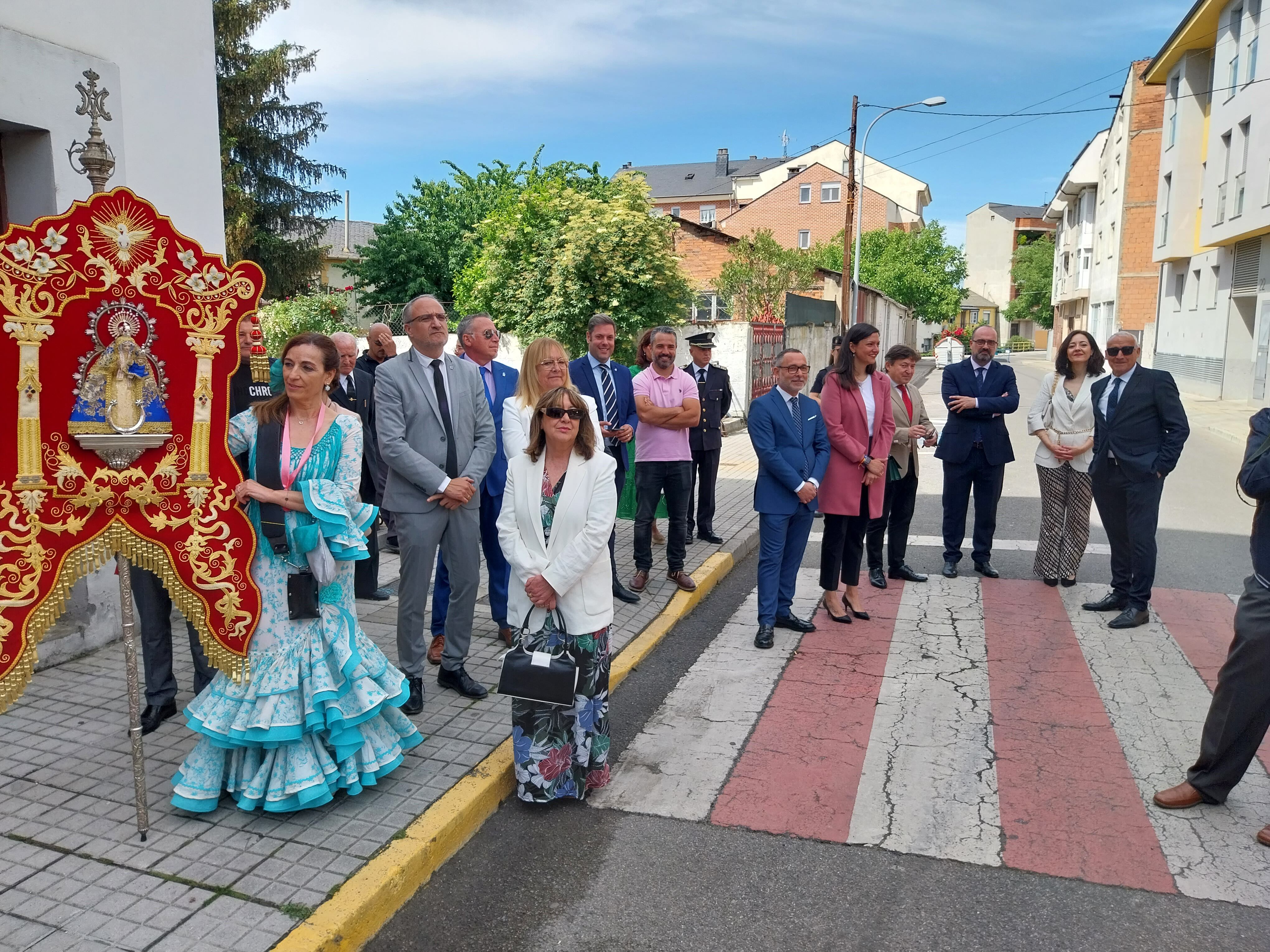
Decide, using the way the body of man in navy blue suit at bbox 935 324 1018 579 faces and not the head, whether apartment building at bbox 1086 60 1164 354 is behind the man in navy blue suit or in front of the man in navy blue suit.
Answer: behind

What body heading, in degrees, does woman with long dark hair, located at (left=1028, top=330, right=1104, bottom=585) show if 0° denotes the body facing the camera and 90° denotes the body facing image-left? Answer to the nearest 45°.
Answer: approximately 0°

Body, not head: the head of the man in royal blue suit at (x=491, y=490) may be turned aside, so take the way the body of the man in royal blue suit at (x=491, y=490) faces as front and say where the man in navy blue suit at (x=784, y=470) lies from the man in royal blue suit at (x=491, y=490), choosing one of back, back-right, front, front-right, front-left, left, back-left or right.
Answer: front-left

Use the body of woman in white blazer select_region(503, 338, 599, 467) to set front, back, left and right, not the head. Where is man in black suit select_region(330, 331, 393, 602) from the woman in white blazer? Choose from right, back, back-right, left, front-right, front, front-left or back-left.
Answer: back

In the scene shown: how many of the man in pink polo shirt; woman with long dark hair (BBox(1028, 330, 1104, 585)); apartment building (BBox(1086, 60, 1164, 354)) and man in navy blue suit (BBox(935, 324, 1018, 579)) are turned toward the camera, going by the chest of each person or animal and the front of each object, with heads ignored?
3

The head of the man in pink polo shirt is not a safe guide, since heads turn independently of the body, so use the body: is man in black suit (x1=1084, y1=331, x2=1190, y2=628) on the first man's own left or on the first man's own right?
on the first man's own left

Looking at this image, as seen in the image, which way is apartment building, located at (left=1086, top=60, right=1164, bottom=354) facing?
to the viewer's left

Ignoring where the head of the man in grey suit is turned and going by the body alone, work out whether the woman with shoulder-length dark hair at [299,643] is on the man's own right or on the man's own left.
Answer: on the man's own right

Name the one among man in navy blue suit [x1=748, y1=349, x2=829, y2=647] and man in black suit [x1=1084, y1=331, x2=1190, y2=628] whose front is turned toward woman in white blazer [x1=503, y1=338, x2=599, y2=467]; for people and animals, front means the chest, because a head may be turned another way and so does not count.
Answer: the man in black suit

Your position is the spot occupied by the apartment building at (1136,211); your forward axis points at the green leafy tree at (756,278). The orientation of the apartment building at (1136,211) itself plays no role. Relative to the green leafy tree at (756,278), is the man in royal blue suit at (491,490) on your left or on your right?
left

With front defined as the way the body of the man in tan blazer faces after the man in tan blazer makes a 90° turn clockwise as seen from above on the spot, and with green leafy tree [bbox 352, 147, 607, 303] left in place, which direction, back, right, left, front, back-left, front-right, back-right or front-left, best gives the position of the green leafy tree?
right

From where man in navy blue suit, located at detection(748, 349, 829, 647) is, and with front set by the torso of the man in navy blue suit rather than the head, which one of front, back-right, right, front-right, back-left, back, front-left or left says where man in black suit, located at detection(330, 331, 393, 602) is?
back-right

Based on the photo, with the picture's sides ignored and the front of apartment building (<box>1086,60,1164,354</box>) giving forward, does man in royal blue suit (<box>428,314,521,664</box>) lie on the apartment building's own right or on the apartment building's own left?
on the apartment building's own left

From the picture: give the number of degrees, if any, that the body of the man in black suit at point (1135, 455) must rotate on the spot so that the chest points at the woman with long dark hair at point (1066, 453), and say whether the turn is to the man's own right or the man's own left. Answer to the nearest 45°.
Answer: approximately 90° to the man's own right

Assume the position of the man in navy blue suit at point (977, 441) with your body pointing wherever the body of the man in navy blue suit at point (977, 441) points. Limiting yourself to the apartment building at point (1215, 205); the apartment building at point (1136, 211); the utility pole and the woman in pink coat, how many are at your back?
3

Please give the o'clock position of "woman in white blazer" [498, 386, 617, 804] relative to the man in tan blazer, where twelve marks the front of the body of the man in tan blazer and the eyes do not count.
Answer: The woman in white blazer is roughly at 2 o'clock from the man in tan blazer.

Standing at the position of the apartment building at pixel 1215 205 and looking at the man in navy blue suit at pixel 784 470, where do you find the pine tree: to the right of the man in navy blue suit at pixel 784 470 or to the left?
right
